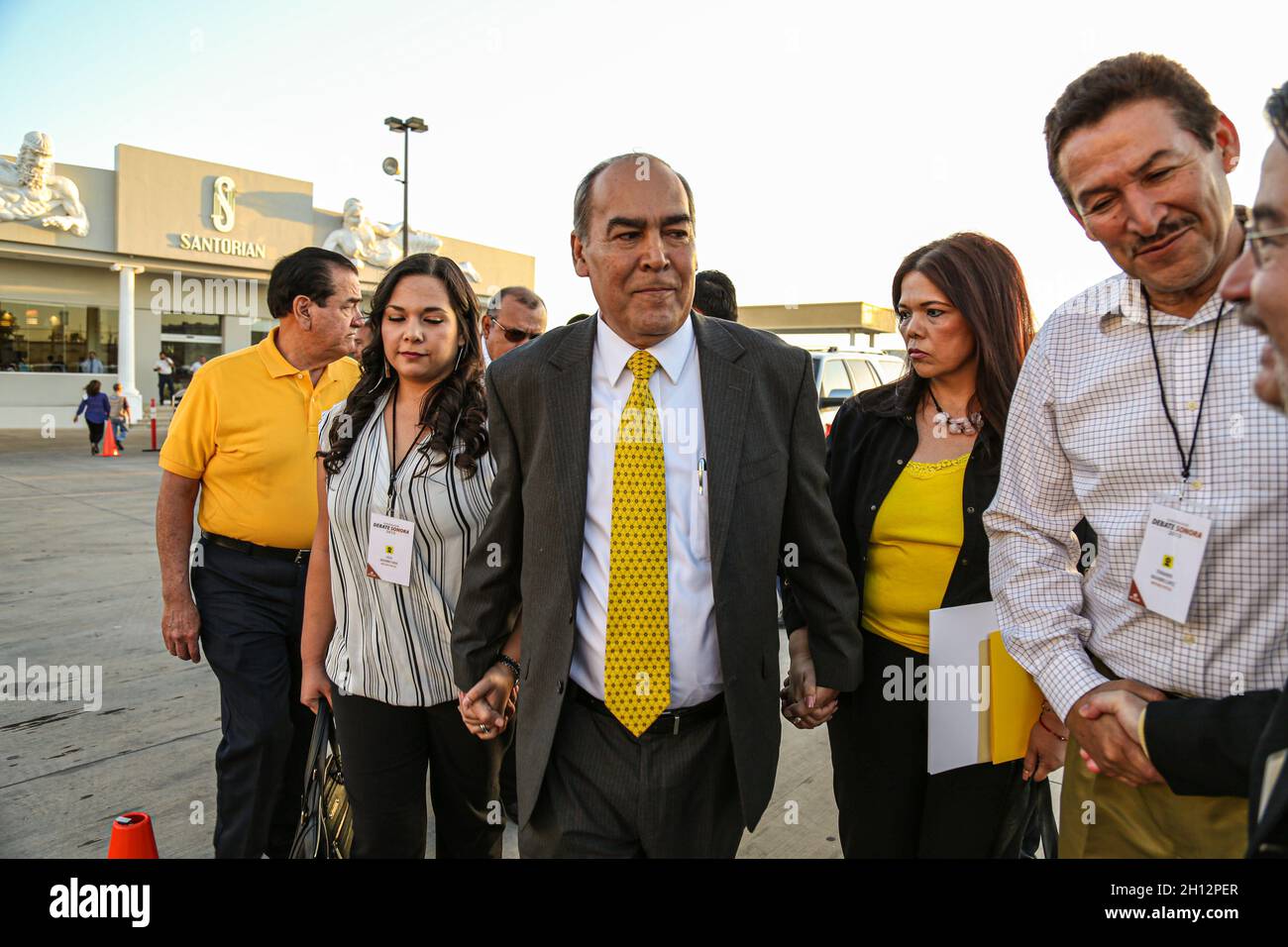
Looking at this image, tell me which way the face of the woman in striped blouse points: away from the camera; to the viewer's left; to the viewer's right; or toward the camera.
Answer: toward the camera

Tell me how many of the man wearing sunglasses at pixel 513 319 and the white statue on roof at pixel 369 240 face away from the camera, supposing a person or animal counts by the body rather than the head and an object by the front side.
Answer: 0

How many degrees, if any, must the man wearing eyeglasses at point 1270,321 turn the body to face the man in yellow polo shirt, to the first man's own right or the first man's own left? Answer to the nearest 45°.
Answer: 0° — they already face them

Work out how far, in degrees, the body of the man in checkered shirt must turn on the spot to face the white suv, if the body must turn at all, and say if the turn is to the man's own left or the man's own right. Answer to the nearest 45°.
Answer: approximately 180°

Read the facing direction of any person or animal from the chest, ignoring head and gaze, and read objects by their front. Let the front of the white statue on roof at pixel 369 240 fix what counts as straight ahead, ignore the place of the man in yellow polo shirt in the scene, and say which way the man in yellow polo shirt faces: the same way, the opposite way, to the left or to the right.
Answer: the same way

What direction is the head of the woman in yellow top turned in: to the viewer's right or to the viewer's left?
to the viewer's left

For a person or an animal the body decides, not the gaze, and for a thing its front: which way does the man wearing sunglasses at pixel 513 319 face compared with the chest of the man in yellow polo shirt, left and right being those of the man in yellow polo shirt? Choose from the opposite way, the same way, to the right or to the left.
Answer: the same way

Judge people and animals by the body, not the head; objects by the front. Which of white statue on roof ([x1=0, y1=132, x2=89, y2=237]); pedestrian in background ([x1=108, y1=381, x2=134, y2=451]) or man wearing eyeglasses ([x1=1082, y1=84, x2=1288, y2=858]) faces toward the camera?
the white statue on roof

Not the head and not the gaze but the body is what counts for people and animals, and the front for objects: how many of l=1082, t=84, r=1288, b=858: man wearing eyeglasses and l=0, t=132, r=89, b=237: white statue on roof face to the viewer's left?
1

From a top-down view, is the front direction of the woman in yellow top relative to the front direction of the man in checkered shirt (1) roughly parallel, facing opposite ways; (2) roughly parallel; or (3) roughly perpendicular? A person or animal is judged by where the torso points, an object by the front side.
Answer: roughly parallel

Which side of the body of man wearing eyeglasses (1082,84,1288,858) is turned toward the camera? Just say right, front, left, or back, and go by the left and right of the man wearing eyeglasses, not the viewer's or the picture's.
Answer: left

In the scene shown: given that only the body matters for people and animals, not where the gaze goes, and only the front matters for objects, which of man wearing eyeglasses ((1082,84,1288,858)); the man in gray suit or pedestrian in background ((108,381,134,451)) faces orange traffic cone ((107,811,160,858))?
the man wearing eyeglasses

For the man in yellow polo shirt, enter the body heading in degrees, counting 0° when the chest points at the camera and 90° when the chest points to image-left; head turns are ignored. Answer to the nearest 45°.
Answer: approximately 315°

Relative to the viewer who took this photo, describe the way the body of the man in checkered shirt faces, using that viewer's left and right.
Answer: facing the viewer

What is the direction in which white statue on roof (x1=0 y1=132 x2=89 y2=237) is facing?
toward the camera
